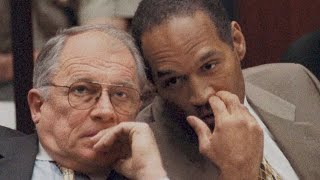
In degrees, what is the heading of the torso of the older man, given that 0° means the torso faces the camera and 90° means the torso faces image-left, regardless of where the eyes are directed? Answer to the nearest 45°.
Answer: approximately 315°
